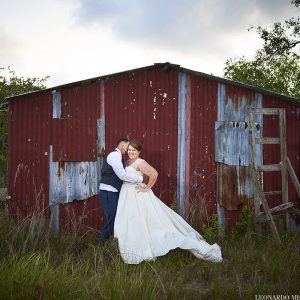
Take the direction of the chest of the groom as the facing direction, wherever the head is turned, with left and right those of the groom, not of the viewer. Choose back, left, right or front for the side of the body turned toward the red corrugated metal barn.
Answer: left

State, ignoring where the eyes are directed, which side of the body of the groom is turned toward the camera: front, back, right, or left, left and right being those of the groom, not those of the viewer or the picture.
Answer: right

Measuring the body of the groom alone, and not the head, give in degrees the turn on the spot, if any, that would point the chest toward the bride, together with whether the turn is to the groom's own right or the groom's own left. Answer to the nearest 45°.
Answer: approximately 45° to the groom's own right

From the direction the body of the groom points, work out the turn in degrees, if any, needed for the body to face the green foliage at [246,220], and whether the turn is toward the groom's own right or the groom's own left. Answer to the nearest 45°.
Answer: approximately 45° to the groom's own left
